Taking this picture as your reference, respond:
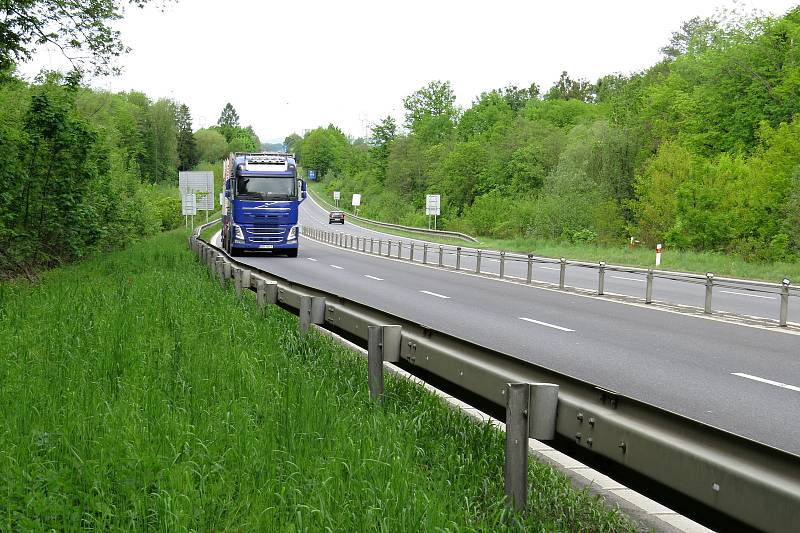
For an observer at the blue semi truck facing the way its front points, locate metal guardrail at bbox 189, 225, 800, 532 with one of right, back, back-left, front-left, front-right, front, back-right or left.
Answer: front

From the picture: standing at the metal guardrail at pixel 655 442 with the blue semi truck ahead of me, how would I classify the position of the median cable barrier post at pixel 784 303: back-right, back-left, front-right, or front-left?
front-right

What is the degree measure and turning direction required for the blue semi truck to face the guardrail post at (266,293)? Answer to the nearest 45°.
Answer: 0° — it already faces it

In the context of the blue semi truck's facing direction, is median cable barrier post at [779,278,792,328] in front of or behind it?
in front

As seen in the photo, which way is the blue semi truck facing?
toward the camera
